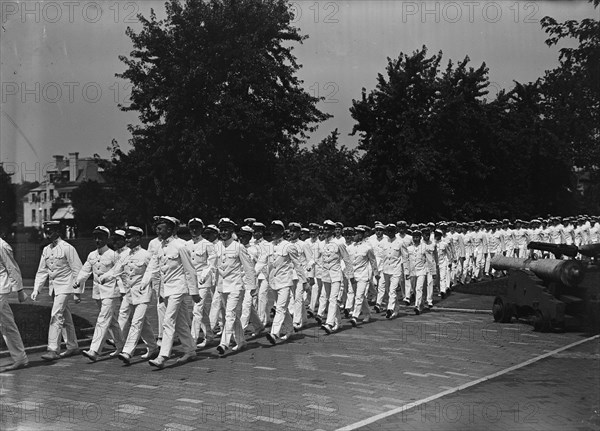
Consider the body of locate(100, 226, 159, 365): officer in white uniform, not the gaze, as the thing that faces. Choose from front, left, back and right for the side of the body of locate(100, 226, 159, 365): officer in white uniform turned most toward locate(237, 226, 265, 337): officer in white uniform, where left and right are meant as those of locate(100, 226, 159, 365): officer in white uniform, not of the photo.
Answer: back

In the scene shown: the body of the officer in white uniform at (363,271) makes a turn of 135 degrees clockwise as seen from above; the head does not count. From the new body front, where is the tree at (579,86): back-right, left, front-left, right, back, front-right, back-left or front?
front-right

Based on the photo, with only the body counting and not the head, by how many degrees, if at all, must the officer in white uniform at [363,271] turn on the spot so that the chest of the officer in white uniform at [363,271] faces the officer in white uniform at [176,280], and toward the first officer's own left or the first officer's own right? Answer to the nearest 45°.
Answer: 0° — they already face them

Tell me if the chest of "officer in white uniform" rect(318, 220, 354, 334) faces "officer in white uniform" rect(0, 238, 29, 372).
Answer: yes

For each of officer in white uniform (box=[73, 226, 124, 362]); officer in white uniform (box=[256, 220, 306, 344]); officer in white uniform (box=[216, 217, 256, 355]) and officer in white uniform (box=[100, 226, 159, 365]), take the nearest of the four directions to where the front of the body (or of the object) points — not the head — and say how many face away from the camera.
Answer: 0

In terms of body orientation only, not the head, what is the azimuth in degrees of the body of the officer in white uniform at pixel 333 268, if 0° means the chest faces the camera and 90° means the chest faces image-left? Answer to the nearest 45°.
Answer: approximately 45°

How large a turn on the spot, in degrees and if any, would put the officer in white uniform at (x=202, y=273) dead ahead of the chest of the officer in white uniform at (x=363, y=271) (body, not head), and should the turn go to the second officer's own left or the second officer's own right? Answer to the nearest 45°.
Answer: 0° — they already face them

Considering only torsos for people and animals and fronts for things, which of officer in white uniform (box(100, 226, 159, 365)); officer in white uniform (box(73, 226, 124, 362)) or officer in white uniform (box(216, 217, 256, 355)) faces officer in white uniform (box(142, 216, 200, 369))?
officer in white uniform (box(216, 217, 256, 355))

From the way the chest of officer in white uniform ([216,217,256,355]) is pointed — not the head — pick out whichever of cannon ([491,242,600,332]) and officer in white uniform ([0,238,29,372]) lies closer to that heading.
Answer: the officer in white uniform

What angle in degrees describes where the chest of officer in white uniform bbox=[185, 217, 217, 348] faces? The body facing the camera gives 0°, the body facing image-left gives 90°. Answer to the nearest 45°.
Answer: approximately 45°

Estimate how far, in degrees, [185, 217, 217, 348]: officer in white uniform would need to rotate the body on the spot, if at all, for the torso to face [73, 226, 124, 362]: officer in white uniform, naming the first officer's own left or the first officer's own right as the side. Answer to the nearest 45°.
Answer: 0° — they already face them

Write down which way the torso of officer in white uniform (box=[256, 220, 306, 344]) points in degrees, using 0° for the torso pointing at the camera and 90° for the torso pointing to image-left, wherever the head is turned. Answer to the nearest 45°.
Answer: approximately 45°

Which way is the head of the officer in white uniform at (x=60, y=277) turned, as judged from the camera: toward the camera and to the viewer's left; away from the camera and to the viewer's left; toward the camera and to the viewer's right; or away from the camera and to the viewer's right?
toward the camera and to the viewer's left

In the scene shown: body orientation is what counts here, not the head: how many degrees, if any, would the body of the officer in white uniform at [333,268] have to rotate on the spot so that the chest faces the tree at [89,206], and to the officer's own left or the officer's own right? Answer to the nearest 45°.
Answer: approximately 90° to the officer's own right

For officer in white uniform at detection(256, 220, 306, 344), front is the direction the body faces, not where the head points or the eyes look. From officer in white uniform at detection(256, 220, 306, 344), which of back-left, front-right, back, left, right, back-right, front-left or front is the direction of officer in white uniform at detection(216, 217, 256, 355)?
front

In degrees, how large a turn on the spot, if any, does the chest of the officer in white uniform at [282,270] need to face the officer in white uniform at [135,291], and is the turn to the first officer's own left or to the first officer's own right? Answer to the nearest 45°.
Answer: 0° — they already face them

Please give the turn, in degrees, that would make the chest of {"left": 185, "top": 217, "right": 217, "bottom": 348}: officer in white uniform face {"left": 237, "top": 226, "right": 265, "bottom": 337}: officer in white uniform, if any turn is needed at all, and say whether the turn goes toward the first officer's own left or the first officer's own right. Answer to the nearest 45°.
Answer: approximately 135° to the first officer's own left

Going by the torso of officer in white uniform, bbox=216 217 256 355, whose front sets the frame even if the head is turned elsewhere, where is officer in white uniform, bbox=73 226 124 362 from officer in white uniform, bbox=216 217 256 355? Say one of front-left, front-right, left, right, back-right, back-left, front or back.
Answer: front-right

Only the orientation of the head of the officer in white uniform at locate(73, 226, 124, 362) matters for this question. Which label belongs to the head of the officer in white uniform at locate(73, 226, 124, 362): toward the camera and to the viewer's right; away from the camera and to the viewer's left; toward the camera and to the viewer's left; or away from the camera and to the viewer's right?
toward the camera and to the viewer's left
